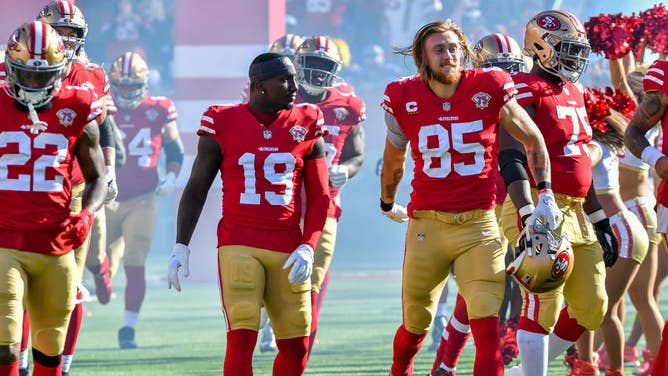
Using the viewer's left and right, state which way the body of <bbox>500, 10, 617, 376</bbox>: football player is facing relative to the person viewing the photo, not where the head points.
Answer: facing the viewer and to the right of the viewer

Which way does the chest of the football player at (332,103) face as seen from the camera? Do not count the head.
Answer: toward the camera

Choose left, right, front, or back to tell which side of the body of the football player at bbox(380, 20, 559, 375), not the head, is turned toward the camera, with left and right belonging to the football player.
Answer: front

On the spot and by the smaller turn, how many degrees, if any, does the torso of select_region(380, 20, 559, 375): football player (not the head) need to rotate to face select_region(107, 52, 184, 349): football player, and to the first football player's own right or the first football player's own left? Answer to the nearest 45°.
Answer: approximately 135° to the first football player's own right

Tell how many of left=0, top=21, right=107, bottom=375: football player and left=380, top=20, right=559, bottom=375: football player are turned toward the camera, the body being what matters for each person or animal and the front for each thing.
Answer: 2

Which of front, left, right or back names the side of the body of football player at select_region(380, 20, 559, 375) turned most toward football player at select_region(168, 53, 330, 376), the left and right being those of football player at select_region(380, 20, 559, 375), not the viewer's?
right

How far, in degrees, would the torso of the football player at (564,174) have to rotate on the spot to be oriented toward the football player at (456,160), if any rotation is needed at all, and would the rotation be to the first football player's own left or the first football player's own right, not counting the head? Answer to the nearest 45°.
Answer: approximately 90° to the first football player's own right

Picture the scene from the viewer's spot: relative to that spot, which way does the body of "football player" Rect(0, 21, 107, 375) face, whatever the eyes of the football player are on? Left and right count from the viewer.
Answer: facing the viewer
